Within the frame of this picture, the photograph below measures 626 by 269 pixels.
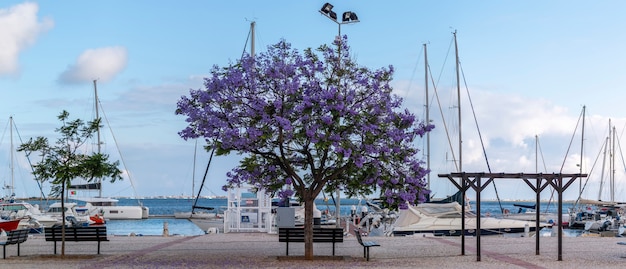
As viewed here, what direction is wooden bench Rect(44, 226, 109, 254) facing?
away from the camera

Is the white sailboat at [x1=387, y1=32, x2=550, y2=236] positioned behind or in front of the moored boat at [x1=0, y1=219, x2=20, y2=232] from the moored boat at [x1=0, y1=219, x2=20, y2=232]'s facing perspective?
in front

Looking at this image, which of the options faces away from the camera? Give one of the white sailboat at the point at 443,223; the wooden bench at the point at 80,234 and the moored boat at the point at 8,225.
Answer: the wooden bench

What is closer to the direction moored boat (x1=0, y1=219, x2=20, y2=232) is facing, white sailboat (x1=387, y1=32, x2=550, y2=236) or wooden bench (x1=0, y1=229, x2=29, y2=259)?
the white sailboat

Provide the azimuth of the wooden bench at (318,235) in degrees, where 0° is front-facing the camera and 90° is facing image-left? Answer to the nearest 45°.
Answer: approximately 180°

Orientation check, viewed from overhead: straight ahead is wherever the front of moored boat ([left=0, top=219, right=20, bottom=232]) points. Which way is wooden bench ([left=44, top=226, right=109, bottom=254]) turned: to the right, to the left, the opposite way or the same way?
to the left

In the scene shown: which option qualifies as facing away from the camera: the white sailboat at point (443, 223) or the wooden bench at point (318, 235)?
the wooden bench
